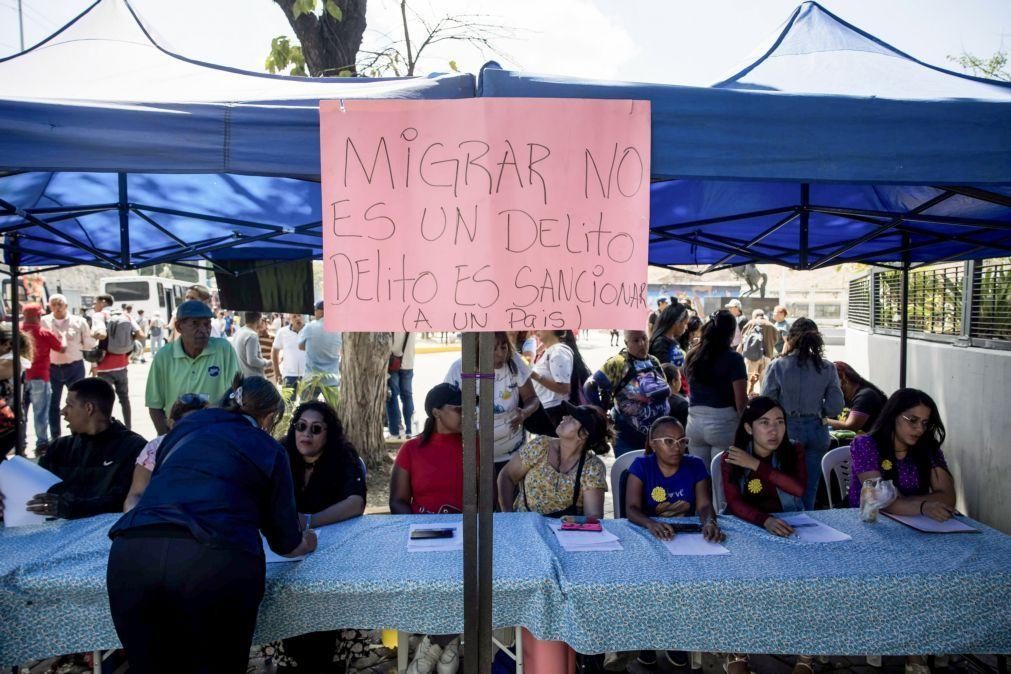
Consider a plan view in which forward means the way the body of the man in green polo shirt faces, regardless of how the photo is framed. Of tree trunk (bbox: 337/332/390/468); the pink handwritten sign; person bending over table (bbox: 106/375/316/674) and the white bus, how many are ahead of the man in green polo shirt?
2

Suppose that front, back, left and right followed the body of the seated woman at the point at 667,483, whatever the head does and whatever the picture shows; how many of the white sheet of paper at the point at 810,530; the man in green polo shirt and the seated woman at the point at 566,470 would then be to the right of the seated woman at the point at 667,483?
2

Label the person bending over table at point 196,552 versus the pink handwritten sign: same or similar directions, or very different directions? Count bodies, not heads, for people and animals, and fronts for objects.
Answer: very different directions

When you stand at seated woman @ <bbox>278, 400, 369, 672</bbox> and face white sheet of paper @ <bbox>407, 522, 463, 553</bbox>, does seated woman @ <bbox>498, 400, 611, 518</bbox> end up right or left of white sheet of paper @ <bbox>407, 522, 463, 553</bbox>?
left

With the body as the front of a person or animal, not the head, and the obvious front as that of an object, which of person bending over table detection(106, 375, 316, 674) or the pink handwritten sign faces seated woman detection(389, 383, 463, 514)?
the person bending over table

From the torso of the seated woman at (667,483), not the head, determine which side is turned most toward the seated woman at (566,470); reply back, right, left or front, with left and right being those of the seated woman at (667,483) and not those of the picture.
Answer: right

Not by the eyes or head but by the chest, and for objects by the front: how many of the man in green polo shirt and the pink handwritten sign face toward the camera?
2

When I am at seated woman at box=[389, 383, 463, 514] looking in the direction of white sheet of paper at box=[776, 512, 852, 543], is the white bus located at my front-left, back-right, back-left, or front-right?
back-left

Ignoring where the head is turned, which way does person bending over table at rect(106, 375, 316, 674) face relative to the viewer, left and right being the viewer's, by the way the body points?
facing away from the viewer and to the right of the viewer
